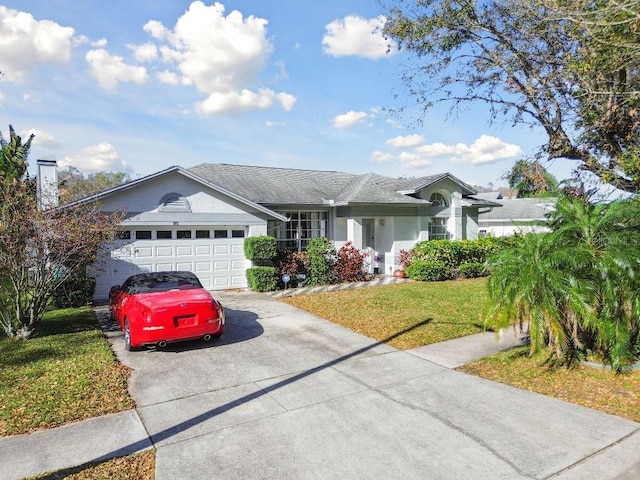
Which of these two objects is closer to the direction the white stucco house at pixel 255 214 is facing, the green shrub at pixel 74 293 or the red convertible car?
the red convertible car

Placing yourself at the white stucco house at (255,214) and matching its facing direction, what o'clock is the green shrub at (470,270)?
The green shrub is roughly at 9 o'clock from the white stucco house.

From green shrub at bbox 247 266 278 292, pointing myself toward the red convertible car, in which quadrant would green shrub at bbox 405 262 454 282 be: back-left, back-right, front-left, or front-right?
back-left

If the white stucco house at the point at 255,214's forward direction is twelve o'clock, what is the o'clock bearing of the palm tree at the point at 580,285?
The palm tree is roughly at 11 o'clock from the white stucco house.

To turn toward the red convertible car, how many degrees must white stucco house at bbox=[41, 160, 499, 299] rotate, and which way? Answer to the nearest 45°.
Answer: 0° — it already faces it

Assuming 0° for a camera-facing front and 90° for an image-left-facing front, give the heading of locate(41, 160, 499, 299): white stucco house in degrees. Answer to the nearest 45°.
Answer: approximately 0°

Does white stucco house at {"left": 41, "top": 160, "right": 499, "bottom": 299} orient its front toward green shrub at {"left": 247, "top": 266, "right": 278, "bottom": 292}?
yes

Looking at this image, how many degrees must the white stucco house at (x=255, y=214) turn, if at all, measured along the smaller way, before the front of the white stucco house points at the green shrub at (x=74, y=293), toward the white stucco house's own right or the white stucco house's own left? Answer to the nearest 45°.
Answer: approximately 45° to the white stucco house's own right
